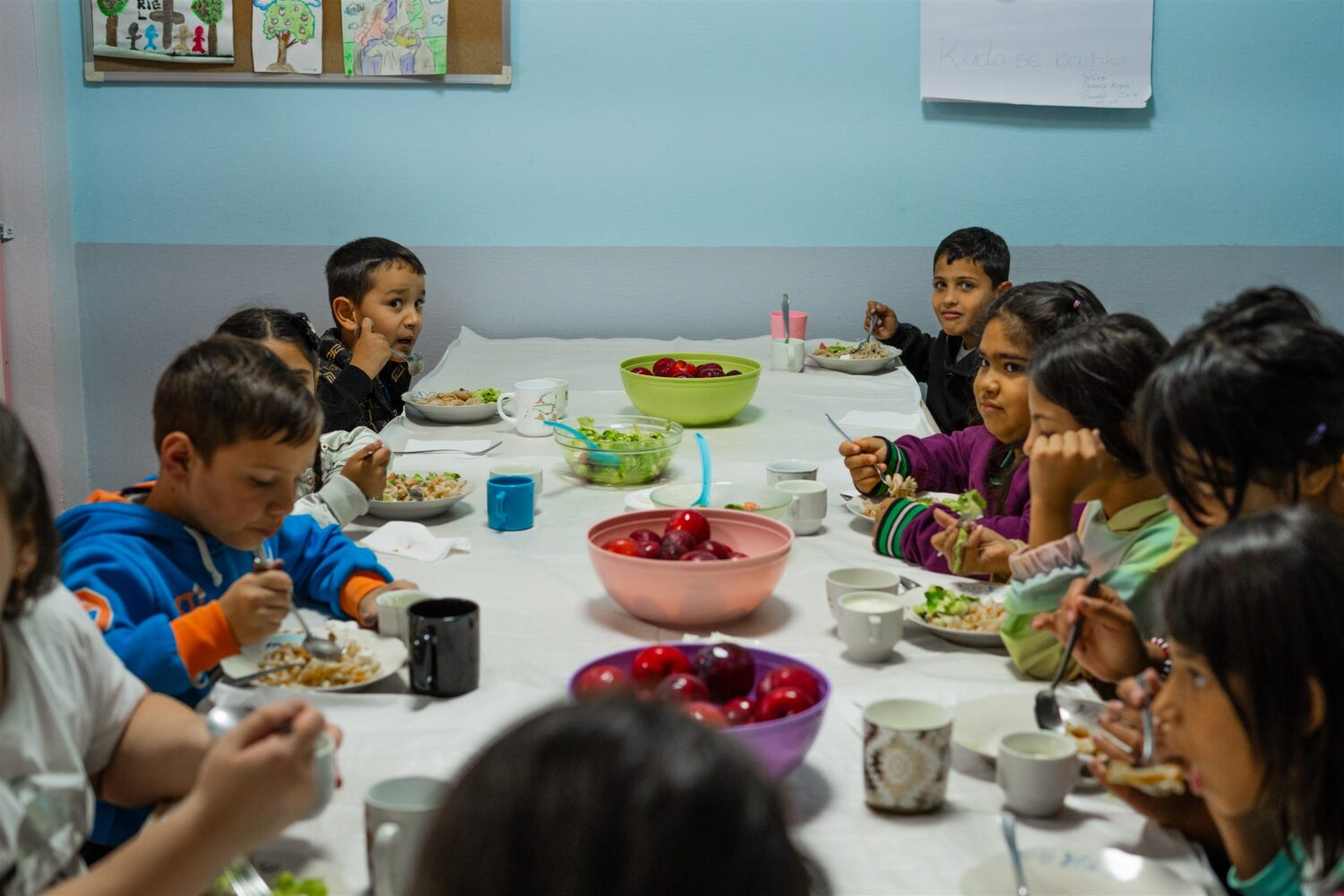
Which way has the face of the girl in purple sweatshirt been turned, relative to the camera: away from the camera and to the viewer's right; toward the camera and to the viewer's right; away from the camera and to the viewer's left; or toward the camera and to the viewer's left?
toward the camera and to the viewer's left

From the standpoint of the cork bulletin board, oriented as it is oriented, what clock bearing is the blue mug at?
The blue mug is roughly at 12 o'clock from the cork bulletin board.

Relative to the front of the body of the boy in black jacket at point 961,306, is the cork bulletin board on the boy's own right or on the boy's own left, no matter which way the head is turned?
on the boy's own right

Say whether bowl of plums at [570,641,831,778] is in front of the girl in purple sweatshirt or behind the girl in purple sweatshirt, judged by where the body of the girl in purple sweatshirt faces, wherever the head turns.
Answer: in front

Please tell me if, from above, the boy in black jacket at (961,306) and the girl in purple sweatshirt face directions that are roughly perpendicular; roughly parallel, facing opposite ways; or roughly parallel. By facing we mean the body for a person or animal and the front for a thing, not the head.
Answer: roughly parallel

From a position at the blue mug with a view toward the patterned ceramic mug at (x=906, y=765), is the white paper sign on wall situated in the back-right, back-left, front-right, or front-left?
back-left

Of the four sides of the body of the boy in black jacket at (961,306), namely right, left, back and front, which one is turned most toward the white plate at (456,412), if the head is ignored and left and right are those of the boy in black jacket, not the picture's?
front

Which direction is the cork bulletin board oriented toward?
toward the camera

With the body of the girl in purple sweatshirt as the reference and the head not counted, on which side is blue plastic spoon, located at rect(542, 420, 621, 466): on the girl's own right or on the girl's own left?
on the girl's own right

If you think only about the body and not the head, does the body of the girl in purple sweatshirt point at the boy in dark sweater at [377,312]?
no

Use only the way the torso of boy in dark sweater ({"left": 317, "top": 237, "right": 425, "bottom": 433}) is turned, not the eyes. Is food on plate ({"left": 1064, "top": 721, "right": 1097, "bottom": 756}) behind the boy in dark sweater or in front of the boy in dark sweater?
in front

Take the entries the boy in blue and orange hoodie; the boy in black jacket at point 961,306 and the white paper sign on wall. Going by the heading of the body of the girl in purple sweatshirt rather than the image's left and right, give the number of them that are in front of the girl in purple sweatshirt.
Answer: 1

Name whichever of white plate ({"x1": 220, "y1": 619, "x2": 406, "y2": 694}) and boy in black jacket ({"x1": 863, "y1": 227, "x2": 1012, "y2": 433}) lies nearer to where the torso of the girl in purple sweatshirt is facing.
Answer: the white plate

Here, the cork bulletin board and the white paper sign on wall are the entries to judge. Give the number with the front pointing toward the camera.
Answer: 2

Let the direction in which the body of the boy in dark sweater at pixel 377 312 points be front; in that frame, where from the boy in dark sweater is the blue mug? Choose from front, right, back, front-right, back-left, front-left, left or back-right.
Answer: front-right
